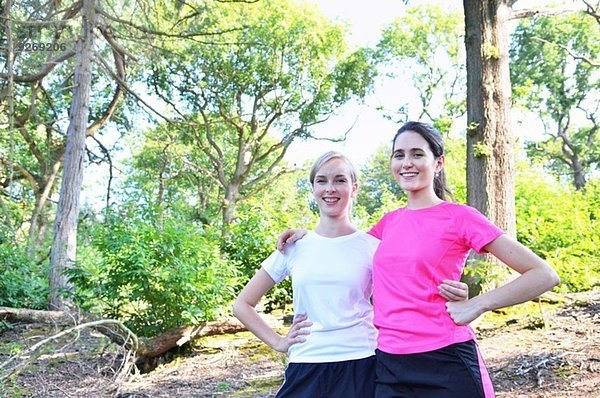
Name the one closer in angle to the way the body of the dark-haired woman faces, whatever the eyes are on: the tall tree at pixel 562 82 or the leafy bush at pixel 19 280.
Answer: the leafy bush

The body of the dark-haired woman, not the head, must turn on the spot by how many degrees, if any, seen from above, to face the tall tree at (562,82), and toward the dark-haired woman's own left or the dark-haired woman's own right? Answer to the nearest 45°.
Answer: approximately 135° to the dark-haired woman's own right

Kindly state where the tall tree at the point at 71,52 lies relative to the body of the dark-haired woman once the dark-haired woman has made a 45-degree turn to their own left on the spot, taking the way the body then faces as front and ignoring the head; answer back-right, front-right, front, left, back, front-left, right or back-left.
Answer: back-right

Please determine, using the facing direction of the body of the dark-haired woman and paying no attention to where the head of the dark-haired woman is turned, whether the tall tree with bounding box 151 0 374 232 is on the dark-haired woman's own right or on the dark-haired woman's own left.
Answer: on the dark-haired woman's own right

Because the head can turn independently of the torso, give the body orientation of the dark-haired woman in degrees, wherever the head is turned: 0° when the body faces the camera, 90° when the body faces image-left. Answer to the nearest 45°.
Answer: approximately 45°

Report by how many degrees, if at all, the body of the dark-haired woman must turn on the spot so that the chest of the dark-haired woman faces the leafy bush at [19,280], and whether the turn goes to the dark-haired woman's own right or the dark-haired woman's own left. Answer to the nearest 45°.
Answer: approximately 90° to the dark-haired woman's own right

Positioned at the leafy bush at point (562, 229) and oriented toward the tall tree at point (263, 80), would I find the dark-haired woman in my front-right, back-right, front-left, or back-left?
back-left

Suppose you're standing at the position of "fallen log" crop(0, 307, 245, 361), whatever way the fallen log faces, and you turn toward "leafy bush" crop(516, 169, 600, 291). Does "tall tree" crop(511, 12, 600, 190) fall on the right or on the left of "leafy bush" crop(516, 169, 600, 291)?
left

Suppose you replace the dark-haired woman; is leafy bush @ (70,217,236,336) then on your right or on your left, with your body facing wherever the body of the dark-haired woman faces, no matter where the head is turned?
on your right

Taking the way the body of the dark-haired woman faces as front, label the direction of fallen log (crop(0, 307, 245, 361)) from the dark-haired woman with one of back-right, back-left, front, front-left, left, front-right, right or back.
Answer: right
